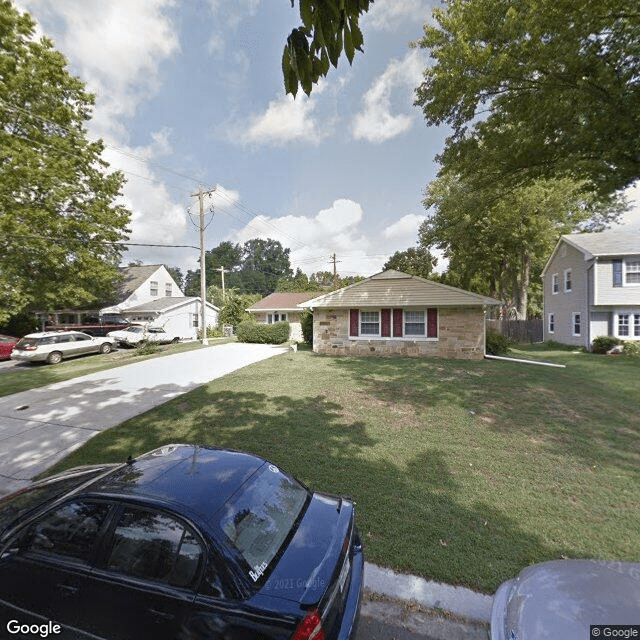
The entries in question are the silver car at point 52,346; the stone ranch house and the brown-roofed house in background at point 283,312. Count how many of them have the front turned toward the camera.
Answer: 2

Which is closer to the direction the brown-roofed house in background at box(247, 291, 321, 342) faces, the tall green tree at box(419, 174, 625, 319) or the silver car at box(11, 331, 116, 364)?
the silver car

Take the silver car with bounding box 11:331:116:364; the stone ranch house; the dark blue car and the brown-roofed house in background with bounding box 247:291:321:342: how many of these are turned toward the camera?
2

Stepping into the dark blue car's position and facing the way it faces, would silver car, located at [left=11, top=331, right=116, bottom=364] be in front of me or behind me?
in front

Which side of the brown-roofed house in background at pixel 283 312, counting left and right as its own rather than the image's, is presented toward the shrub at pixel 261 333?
front

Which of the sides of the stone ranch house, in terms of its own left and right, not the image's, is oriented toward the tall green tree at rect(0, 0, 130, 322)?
right

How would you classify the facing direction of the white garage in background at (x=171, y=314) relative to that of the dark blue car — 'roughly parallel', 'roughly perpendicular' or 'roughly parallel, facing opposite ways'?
roughly perpendicular

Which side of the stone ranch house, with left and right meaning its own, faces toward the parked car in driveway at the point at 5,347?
right

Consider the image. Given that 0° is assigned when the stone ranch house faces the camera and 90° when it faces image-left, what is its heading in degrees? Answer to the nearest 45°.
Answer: approximately 0°

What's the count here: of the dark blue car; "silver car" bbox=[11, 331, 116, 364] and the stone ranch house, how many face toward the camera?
1

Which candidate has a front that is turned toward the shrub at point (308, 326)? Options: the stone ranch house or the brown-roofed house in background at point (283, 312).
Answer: the brown-roofed house in background

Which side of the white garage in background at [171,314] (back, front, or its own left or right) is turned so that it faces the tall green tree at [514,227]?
left

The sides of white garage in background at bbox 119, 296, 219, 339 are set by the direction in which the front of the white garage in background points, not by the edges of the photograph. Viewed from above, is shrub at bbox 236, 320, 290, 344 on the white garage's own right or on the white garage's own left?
on the white garage's own left

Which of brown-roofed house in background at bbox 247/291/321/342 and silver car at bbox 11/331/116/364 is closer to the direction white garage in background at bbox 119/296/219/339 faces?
the silver car
